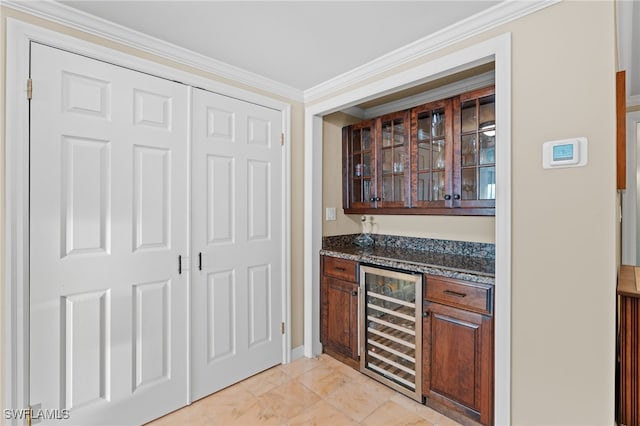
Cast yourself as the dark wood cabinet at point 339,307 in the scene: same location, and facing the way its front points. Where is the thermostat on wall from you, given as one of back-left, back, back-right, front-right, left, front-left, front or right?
left

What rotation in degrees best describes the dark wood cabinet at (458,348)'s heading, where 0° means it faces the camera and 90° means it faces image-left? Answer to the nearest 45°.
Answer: approximately 45°

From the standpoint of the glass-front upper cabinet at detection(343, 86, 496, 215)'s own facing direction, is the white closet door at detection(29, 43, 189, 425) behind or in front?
in front

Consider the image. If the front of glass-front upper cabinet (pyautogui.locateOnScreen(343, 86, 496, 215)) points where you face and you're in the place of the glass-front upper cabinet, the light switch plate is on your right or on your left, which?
on your right

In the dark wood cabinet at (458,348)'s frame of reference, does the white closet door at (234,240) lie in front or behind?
in front
